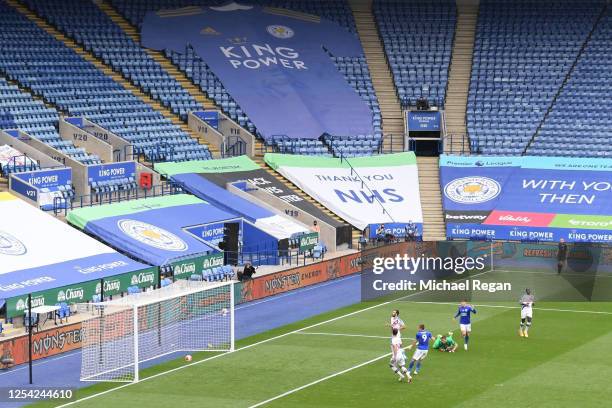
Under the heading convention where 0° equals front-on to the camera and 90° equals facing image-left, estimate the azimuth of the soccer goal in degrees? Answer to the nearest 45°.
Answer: approximately 315°

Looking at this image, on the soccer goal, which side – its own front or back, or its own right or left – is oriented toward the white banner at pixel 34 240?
back

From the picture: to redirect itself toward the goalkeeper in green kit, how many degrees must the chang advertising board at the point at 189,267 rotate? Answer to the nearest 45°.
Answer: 0° — it already faces them

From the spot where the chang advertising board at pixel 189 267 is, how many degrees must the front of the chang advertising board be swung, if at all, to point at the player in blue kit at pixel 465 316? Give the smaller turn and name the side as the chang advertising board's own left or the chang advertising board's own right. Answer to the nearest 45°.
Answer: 0° — it already faces them

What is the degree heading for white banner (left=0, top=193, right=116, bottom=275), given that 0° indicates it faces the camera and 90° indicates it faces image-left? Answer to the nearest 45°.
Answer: approximately 315°
